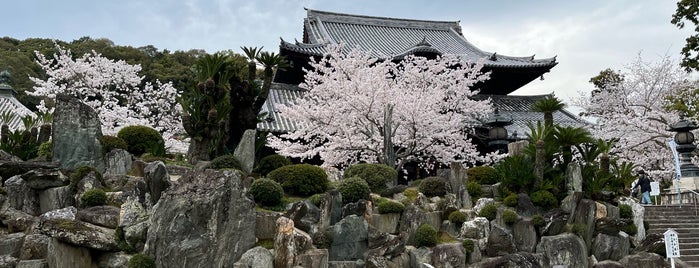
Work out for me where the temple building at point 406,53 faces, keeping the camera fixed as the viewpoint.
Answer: facing the viewer and to the right of the viewer

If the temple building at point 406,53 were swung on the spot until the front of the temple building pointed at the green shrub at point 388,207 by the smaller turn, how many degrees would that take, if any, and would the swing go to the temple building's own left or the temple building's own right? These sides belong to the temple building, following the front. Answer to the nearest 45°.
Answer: approximately 45° to the temple building's own right

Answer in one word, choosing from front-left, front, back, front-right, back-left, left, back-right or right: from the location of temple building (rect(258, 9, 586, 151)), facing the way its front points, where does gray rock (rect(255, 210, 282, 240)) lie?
front-right

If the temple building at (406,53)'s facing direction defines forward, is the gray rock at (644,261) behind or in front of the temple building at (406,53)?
in front

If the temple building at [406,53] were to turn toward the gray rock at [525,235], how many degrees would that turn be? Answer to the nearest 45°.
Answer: approximately 45° to its right

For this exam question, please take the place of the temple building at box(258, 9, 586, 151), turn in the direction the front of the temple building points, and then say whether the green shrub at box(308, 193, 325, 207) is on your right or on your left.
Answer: on your right

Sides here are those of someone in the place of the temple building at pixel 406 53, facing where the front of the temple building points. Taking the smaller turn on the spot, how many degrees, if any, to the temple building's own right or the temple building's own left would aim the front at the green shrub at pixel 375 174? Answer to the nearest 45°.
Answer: approximately 45° to the temple building's own right

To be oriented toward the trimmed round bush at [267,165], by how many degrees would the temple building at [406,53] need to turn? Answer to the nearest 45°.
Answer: approximately 45° to its right

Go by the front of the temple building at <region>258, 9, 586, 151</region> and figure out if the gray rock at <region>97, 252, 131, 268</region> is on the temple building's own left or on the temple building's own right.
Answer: on the temple building's own right

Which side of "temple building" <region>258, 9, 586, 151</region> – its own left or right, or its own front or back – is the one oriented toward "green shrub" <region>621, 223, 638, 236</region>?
front

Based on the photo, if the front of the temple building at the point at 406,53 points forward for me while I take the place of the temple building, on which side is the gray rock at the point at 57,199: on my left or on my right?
on my right
